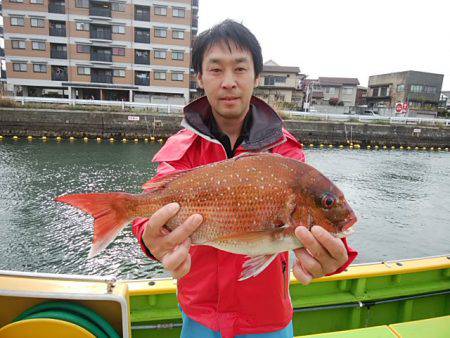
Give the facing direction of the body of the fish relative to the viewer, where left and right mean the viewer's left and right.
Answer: facing to the right of the viewer

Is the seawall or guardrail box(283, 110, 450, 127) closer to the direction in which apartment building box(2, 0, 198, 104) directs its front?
the seawall

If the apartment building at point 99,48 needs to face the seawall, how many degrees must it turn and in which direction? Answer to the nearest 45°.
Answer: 0° — it already faces it

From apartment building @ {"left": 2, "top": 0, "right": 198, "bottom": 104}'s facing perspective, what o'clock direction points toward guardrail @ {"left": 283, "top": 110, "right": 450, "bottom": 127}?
The guardrail is roughly at 10 o'clock from the apartment building.

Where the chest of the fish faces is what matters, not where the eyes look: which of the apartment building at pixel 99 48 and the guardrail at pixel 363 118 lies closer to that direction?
the guardrail

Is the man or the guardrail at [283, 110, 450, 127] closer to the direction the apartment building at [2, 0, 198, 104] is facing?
the man

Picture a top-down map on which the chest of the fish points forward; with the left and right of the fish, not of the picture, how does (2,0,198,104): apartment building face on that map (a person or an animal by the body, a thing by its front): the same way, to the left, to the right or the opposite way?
to the right

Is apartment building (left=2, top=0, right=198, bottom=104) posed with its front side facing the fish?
yes

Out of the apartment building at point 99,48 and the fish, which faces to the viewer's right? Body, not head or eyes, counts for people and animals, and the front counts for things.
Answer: the fish

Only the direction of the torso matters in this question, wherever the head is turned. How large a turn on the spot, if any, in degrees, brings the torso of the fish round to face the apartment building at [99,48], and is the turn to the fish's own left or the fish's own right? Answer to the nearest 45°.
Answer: approximately 90° to the fish's own left
